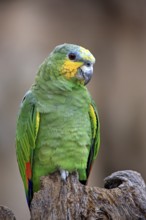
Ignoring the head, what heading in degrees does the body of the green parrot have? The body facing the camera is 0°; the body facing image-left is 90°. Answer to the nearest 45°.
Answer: approximately 315°
